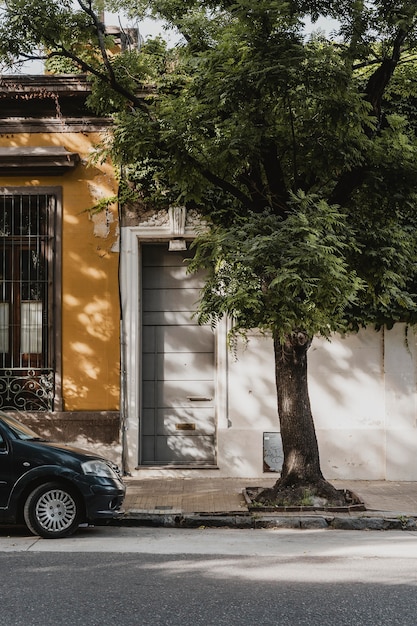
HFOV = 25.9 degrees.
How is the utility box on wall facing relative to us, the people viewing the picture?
facing the viewer

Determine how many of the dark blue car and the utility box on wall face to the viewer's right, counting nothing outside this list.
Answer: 1

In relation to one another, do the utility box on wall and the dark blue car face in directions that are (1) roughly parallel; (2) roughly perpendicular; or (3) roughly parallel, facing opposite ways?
roughly perpendicular

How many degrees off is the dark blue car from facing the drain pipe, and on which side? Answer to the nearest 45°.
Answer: approximately 90° to its left

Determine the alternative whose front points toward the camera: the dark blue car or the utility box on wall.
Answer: the utility box on wall

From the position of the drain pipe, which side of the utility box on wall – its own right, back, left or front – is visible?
right

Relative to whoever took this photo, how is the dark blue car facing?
facing to the right of the viewer

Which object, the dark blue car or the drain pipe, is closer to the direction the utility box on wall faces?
the dark blue car

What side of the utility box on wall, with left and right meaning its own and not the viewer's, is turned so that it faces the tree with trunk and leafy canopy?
front
